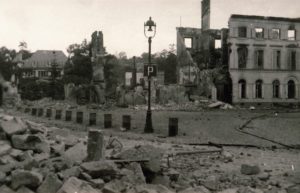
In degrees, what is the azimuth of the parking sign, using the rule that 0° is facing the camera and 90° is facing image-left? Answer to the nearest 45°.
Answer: approximately 0°

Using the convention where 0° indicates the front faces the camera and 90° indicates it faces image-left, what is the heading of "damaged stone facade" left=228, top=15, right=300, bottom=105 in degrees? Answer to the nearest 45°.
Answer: approximately 0°

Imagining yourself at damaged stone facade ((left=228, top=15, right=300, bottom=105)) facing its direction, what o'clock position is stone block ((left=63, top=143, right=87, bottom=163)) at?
The stone block is roughly at 12 o'clock from the damaged stone facade.

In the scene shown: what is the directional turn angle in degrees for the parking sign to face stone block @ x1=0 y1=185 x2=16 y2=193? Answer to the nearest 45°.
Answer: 0° — it already faces it

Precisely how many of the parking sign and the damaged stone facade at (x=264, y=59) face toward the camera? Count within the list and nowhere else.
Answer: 2

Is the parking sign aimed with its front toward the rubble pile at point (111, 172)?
yes

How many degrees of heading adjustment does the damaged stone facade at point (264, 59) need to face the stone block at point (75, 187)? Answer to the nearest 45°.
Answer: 0° — it already faces it

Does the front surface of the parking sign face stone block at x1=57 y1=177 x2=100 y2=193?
yes
